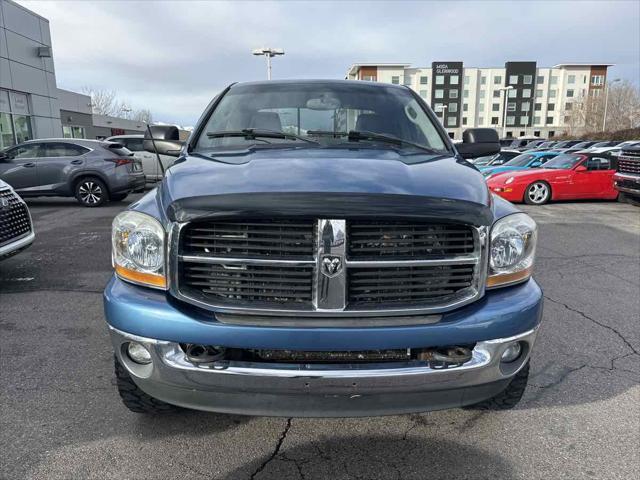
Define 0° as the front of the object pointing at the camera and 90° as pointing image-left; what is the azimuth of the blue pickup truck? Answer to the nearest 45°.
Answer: approximately 0°

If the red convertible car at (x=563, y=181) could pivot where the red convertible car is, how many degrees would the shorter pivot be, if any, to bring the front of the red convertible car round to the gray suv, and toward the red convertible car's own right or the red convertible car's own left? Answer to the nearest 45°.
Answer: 0° — it already faces it

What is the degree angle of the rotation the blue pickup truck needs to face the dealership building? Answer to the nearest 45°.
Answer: approximately 135° to its right

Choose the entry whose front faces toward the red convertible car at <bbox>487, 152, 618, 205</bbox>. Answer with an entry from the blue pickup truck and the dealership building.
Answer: the dealership building

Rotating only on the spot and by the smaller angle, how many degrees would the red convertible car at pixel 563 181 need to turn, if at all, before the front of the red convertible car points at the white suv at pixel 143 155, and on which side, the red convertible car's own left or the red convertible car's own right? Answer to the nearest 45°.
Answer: approximately 45° to the red convertible car's own right

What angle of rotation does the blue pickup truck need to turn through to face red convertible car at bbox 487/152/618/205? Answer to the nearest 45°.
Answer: approximately 135° to its left

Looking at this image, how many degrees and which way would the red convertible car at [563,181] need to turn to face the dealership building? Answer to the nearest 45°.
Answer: approximately 45° to its right

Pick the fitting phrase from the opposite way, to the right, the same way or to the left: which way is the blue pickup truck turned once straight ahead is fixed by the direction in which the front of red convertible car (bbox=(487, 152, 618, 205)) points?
to the left

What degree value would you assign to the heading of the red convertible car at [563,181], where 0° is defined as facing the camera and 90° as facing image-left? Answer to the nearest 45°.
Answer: approximately 45°
